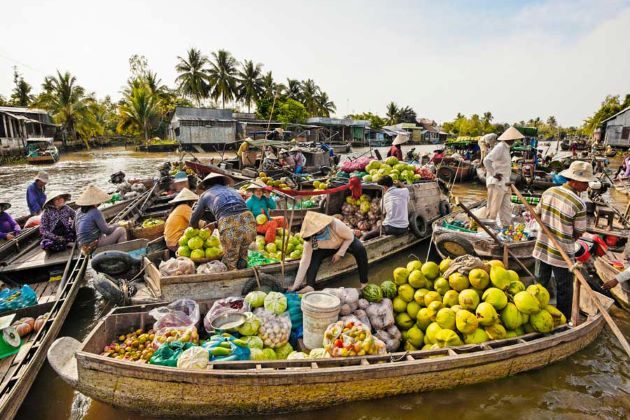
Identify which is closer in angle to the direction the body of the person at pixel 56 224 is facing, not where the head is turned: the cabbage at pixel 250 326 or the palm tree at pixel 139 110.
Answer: the cabbage

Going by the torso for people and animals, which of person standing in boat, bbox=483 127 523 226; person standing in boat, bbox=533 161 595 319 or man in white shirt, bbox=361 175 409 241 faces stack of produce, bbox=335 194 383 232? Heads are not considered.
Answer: the man in white shirt

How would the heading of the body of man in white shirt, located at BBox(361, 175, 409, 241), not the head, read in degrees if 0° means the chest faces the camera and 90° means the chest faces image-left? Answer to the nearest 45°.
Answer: approximately 135°

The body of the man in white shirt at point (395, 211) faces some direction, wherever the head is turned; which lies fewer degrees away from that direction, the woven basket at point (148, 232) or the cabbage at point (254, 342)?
the woven basket

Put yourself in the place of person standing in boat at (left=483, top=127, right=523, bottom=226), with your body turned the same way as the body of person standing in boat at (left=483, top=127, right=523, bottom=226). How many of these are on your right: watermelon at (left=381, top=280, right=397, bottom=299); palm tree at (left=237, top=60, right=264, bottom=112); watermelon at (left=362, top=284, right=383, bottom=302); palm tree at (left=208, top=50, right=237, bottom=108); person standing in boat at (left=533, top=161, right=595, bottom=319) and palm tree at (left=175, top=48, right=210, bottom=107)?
3

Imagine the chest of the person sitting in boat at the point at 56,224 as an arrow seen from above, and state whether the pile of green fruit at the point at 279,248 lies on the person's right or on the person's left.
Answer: on the person's left
